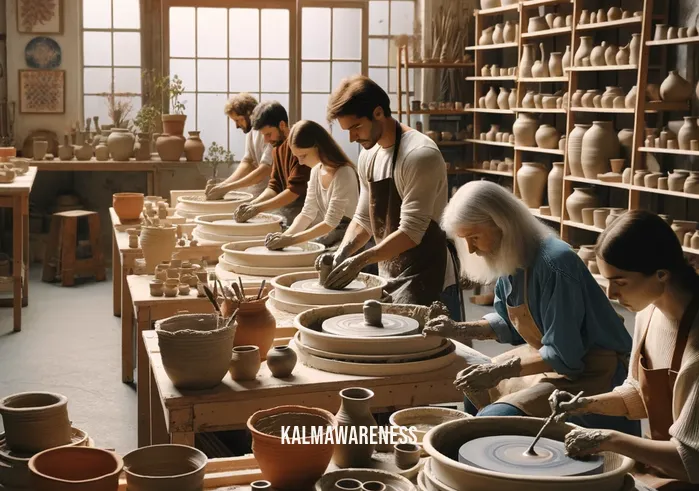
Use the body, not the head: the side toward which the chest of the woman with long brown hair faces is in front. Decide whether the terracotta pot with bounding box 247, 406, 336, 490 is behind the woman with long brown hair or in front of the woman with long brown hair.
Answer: in front

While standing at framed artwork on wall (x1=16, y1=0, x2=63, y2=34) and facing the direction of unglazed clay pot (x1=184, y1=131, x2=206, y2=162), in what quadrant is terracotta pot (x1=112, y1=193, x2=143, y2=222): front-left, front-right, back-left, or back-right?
front-right

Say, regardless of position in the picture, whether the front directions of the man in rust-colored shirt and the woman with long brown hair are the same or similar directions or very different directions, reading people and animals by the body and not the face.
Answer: same or similar directions

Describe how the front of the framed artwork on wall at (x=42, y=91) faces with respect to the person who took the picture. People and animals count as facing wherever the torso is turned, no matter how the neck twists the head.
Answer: facing the viewer

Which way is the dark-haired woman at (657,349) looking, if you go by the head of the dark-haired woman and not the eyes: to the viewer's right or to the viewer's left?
to the viewer's left

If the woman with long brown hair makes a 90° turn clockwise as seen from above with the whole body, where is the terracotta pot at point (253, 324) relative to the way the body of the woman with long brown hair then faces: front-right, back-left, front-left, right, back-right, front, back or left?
back-left

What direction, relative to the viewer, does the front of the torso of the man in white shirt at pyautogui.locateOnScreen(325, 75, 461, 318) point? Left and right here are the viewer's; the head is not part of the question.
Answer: facing the viewer and to the left of the viewer

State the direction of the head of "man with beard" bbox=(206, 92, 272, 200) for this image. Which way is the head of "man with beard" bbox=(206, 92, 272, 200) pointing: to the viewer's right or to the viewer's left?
to the viewer's left

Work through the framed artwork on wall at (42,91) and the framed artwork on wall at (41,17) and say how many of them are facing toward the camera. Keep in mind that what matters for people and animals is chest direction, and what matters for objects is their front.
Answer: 2

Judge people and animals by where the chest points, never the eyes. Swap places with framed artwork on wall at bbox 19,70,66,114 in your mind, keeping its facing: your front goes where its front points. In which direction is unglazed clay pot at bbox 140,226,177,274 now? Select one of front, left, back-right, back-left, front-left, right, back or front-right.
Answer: front

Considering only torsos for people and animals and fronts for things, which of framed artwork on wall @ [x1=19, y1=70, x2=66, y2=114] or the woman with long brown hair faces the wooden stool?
the framed artwork on wall

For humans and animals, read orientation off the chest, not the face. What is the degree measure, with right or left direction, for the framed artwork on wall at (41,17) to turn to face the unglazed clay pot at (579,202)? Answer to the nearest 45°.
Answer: approximately 45° to its left

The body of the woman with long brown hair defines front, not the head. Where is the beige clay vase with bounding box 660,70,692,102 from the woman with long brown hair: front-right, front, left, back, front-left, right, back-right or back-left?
back

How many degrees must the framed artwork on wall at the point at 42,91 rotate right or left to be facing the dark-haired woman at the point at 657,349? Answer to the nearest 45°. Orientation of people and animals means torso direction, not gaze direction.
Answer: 0° — it already faces them

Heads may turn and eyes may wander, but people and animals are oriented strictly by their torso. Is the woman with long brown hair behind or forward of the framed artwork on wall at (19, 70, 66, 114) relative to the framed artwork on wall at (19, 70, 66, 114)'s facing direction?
forward

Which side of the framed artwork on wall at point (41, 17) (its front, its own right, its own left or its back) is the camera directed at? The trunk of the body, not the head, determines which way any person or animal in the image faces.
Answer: front

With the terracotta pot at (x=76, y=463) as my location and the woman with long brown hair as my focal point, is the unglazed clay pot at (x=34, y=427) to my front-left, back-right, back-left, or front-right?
front-left

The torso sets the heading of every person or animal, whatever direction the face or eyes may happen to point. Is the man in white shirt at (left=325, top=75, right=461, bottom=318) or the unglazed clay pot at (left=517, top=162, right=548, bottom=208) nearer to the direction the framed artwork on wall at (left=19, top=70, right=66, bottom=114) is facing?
the man in white shirt
